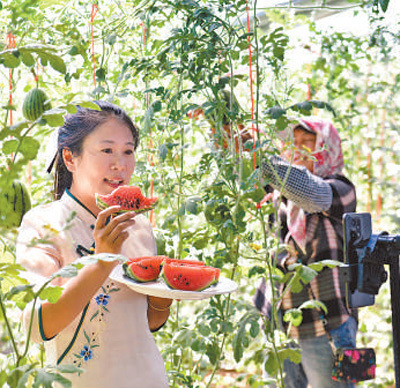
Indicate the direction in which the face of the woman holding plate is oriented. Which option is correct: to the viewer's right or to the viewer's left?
to the viewer's right

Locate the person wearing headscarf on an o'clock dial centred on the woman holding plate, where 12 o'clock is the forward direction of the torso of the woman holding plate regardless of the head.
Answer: The person wearing headscarf is roughly at 9 o'clock from the woman holding plate.

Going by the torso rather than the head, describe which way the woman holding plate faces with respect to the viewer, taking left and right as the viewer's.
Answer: facing the viewer and to the right of the viewer
